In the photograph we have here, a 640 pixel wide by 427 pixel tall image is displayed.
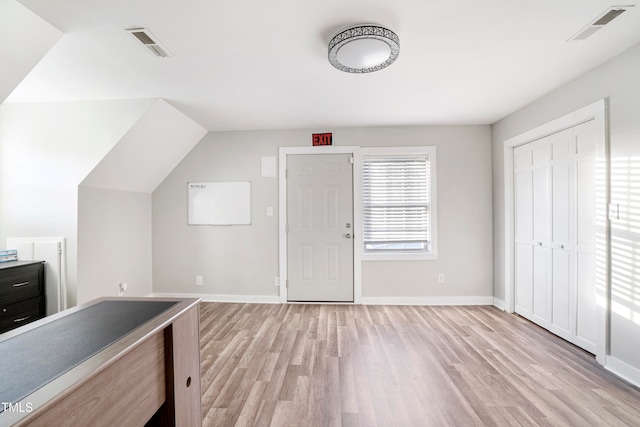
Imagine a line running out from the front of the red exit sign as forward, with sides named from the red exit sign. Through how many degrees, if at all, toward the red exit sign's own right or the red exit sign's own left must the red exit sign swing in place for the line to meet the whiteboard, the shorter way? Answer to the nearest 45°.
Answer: approximately 90° to the red exit sign's own right

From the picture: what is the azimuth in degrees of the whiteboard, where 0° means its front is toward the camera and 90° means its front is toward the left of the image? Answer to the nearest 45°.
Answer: approximately 0°

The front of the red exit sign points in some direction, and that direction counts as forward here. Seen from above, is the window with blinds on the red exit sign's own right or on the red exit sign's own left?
on the red exit sign's own left

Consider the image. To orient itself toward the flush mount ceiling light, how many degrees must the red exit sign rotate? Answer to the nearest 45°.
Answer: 0° — it already faces it

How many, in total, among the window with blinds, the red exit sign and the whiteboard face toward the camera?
3

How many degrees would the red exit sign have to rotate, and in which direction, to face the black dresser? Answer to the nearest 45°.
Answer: approximately 45° to its right

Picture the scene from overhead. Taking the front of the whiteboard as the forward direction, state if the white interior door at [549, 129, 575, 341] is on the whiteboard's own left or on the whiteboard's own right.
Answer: on the whiteboard's own left

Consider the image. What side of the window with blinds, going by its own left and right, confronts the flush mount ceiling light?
front

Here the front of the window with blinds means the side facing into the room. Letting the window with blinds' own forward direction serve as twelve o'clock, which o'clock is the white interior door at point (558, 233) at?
The white interior door is roughly at 10 o'clock from the window with blinds.

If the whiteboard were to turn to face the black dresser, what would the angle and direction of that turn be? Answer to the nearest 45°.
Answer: approximately 45° to its right

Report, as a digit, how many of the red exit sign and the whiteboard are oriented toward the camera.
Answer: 2
